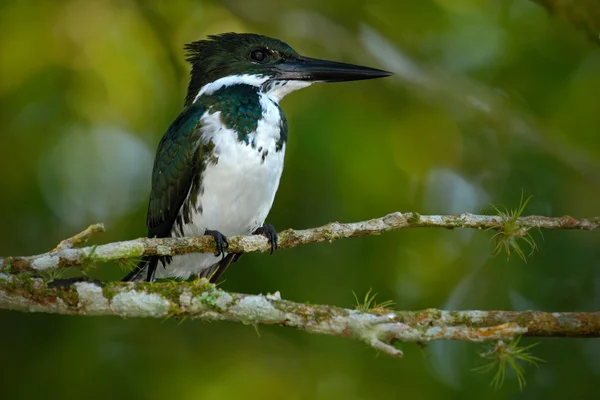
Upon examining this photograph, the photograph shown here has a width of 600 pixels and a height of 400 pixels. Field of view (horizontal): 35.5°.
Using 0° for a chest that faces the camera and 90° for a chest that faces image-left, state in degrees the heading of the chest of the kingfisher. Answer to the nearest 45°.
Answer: approximately 315°
